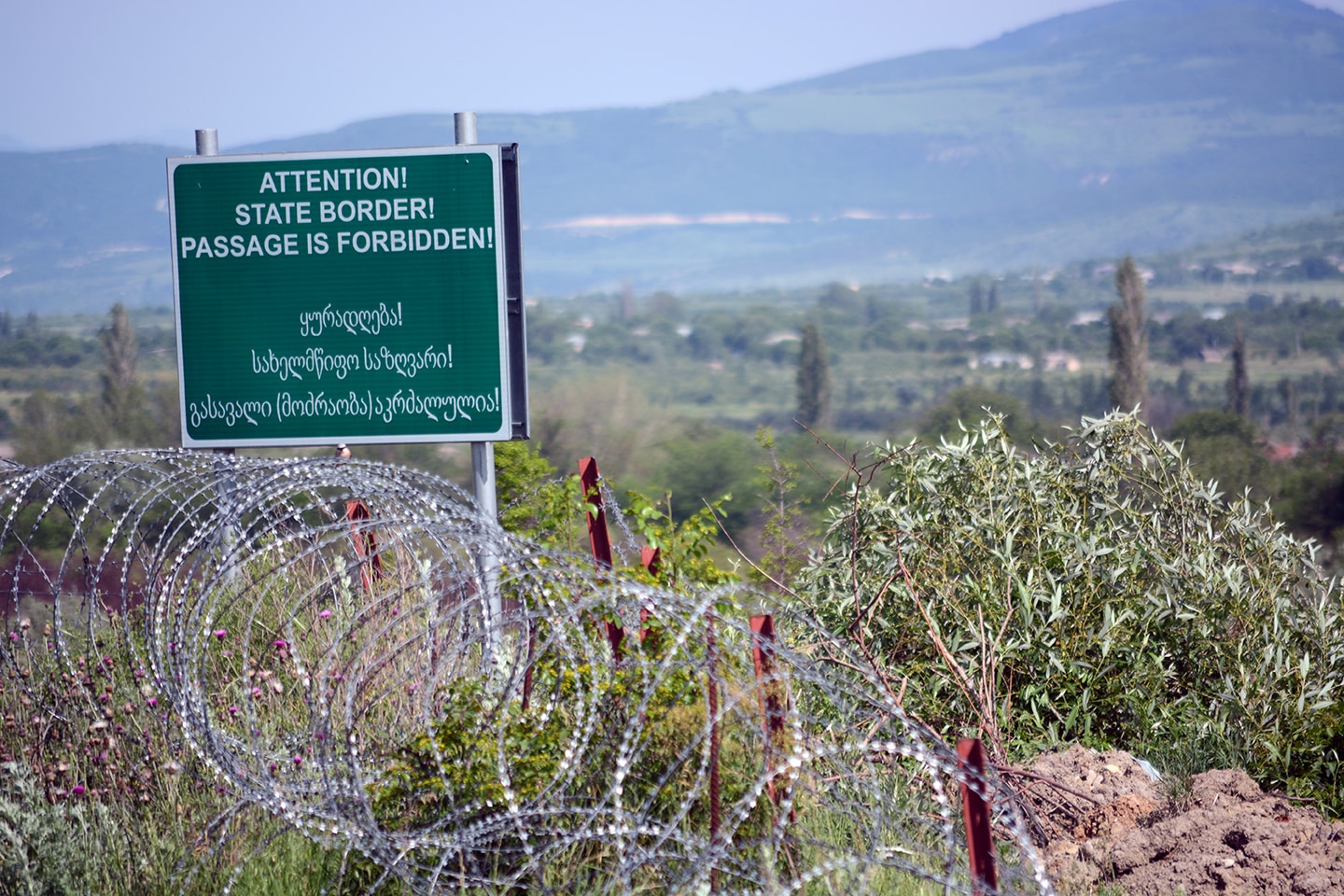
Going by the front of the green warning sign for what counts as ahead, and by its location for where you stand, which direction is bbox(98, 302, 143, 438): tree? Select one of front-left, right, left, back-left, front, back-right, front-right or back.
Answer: back

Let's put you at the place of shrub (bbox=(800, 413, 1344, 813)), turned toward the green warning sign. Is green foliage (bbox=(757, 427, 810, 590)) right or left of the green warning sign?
right

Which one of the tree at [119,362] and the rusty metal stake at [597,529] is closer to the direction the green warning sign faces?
the rusty metal stake

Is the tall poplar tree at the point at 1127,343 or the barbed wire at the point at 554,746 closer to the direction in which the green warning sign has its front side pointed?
the barbed wire

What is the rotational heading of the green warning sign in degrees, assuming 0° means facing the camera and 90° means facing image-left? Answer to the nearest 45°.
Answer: approximately 0°

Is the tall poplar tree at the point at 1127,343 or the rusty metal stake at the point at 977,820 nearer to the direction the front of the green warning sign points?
the rusty metal stake

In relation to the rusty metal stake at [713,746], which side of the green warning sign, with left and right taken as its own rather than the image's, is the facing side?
front

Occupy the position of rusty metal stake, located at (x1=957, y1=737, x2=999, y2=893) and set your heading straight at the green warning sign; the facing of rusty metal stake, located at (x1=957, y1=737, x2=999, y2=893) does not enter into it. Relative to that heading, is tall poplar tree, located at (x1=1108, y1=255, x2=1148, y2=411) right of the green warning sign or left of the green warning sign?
right

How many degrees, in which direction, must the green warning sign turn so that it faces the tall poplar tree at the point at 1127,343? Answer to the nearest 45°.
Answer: approximately 135° to its left

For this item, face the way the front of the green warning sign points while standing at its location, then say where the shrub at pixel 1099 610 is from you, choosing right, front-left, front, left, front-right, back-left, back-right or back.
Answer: front-left

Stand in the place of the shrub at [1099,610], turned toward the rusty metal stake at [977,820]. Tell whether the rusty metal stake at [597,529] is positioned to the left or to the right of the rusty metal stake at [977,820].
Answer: right
